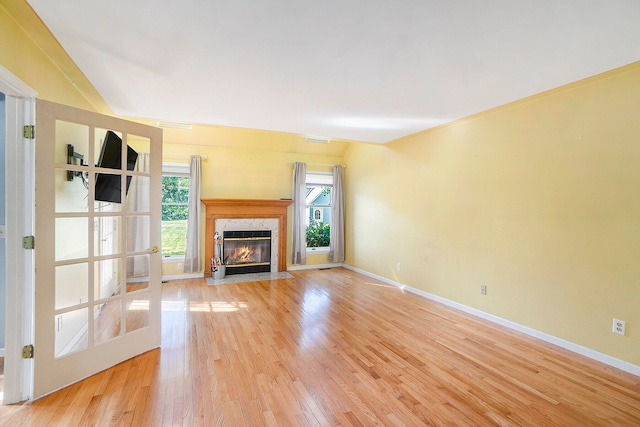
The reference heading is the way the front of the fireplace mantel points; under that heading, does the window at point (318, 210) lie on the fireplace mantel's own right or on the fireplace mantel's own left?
on the fireplace mantel's own left

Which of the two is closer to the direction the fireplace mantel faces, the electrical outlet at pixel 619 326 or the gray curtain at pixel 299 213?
the electrical outlet

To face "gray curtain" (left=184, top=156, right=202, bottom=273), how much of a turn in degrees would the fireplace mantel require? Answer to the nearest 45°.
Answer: approximately 90° to its right

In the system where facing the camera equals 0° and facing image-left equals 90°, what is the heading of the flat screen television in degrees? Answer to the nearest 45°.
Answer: approximately 315°

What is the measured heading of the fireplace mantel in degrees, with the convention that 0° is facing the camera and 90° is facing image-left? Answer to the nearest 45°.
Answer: approximately 0°

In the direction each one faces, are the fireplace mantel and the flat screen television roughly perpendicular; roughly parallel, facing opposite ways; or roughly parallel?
roughly perpendicular

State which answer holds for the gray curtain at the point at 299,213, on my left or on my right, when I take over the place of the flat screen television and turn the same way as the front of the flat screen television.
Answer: on my left

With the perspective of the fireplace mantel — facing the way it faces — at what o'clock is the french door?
The french door is roughly at 1 o'clock from the fireplace mantel.

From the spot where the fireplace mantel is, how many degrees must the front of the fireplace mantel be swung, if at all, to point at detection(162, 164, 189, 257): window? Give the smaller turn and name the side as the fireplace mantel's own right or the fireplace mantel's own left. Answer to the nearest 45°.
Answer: approximately 90° to the fireplace mantel's own right

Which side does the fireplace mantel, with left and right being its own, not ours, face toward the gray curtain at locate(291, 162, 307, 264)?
left

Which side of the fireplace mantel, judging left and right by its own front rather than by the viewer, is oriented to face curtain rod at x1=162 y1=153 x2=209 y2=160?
right
